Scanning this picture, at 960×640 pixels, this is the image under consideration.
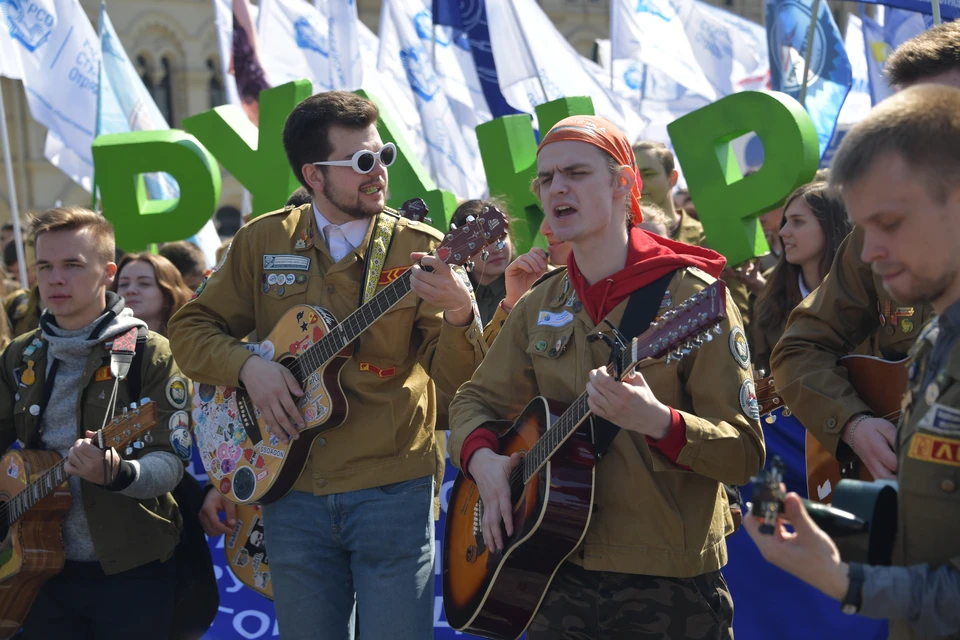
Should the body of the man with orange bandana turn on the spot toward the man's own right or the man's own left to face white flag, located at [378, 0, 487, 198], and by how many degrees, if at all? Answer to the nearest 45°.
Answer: approximately 135° to the man's own right

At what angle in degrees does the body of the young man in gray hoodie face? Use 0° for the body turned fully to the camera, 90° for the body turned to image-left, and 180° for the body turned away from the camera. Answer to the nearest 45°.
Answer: approximately 45°

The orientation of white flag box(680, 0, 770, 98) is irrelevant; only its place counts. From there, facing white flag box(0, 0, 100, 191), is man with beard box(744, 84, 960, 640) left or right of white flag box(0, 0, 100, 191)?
left

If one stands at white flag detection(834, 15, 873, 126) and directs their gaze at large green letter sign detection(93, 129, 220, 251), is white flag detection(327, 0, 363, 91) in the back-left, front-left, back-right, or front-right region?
front-right

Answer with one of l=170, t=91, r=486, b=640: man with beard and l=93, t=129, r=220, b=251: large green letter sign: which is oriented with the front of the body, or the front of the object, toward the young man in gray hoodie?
the large green letter sign

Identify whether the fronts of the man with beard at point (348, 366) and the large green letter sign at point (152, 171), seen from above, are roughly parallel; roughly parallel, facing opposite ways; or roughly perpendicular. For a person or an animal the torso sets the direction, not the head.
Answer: roughly parallel

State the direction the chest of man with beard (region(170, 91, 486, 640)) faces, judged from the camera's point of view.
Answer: toward the camera

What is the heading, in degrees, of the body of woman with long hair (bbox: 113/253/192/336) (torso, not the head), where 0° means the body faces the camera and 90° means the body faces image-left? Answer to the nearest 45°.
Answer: approximately 45°

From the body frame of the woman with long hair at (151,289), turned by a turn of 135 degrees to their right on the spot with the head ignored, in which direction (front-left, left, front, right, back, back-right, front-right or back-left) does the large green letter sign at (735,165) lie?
right

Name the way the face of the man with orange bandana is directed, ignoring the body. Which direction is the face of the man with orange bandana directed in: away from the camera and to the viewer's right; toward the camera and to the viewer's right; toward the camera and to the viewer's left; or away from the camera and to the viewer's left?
toward the camera and to the viewer's left

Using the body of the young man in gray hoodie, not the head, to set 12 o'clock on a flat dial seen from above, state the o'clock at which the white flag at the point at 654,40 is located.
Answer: The white flag is roughly at 6 o'clock from the young man in gray hoodie.

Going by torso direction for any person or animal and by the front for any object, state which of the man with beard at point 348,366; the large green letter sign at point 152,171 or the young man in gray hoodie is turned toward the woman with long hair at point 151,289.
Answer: the large green letter sign

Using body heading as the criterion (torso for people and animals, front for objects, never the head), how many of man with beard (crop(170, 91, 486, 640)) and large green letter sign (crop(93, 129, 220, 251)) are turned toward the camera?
2

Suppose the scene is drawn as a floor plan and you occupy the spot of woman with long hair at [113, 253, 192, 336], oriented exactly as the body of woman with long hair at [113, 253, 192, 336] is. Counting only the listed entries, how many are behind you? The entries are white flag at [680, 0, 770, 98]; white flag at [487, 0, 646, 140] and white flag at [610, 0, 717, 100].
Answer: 3

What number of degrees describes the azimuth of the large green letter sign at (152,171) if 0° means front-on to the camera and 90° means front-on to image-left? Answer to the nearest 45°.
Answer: approximately 0°

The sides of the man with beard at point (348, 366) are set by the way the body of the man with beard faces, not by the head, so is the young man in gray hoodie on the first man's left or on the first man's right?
on the first man's right

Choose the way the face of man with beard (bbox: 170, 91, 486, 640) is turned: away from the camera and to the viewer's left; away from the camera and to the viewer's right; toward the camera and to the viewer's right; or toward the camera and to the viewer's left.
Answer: toward the camera and to the viewer's right

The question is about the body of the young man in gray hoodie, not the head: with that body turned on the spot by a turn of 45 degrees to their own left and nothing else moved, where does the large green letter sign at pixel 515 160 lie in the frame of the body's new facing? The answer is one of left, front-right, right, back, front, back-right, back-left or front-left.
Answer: back-left

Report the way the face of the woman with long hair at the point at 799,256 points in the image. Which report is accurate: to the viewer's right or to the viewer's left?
to the viewer's left
